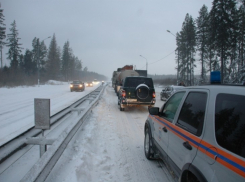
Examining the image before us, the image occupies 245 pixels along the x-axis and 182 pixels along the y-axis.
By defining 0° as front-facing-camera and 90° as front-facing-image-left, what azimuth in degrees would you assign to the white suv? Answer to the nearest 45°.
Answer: approximately 135°

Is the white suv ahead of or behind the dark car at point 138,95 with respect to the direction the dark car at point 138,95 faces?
behind

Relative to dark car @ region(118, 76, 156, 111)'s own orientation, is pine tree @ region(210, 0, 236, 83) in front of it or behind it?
in front

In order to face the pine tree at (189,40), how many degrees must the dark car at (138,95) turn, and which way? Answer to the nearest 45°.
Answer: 0° — it already faces it

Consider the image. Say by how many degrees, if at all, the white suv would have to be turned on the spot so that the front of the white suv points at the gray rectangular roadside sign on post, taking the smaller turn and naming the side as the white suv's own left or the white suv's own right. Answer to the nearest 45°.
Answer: approximately 45° to the white suv's own left

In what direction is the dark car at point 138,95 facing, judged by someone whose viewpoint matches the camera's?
facing away from the viewer

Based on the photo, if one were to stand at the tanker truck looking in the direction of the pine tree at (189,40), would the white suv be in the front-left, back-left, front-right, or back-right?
back-right

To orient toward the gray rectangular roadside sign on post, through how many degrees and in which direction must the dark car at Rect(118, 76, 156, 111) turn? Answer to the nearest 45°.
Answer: approximately 180°

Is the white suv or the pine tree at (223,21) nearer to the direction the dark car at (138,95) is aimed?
the pine tree

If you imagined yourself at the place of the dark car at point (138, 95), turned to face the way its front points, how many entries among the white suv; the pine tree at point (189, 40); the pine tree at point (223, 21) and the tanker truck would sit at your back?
1

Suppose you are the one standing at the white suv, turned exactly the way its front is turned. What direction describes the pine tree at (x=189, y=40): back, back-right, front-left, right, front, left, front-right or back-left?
front-right
